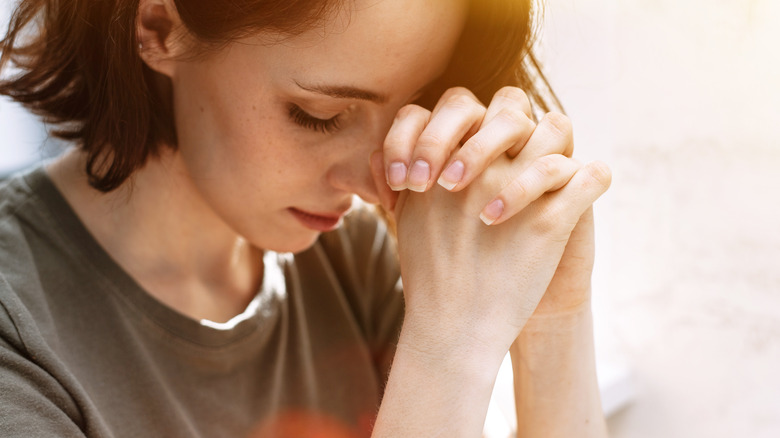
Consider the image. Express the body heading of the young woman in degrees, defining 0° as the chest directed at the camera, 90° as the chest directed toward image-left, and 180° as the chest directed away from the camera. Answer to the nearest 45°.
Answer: approximately 315°
